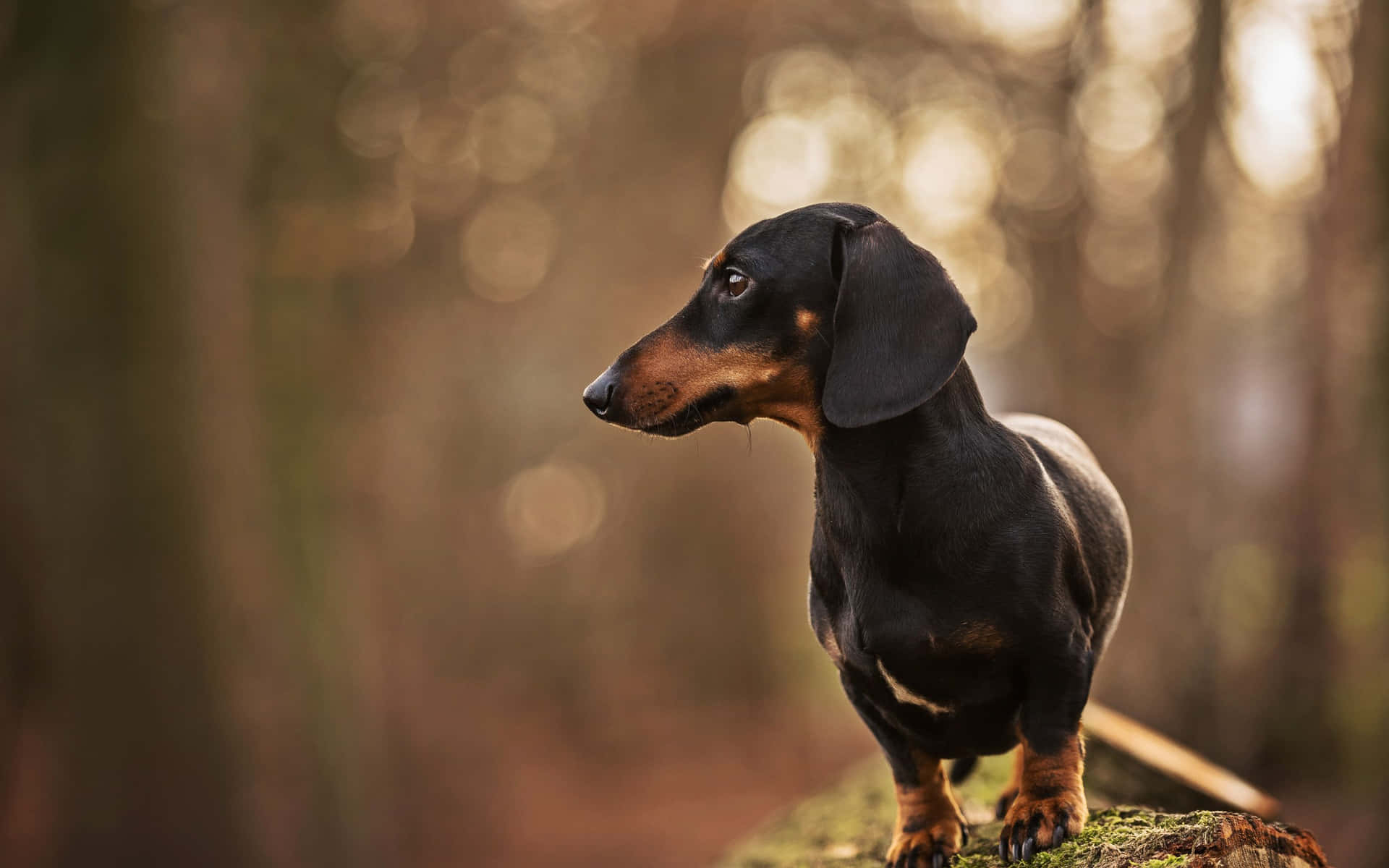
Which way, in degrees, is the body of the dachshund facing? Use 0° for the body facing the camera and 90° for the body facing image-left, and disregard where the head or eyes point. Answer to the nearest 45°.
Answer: approximately 45°

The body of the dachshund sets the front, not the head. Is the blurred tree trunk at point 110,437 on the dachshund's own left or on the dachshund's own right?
on the dachshund's own right

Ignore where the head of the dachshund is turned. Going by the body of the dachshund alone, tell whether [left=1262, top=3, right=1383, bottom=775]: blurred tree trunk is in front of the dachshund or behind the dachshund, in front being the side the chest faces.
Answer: behind
